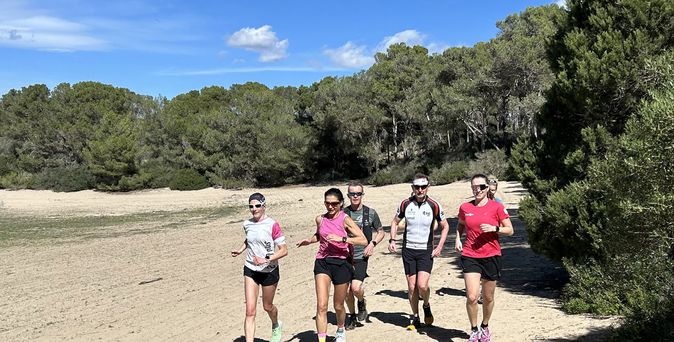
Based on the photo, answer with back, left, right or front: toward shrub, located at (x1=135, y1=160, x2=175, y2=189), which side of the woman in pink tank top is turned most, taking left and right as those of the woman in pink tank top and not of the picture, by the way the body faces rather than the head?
back

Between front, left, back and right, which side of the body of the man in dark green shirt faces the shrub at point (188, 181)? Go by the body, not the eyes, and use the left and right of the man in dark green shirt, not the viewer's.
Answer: back

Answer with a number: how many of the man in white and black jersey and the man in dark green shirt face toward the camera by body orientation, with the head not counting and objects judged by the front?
2

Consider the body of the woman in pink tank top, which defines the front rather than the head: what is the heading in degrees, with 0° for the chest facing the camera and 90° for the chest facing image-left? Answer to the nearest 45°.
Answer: approximately 0°

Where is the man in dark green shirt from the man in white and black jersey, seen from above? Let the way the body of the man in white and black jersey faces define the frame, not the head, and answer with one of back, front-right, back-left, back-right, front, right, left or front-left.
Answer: right

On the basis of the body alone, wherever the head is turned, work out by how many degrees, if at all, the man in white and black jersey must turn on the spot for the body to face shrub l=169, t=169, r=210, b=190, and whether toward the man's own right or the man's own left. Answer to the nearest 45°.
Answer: approximately 135° to the man's own right

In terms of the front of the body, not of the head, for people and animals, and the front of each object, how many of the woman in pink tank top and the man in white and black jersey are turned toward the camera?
2

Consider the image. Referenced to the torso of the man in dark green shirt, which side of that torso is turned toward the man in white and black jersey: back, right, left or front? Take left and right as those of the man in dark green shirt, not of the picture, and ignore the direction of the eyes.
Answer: left

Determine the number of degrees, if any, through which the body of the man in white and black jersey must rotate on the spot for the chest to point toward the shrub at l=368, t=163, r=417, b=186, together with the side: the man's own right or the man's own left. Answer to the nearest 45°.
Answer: approximately 180°

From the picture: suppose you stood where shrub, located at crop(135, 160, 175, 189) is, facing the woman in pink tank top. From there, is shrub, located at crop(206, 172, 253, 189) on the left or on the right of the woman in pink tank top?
left

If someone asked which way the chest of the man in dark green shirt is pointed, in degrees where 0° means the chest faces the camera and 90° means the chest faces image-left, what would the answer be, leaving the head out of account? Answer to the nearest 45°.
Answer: approximately 0°

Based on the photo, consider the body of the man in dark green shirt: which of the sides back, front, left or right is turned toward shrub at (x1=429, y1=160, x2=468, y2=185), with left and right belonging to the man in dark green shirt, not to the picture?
back
